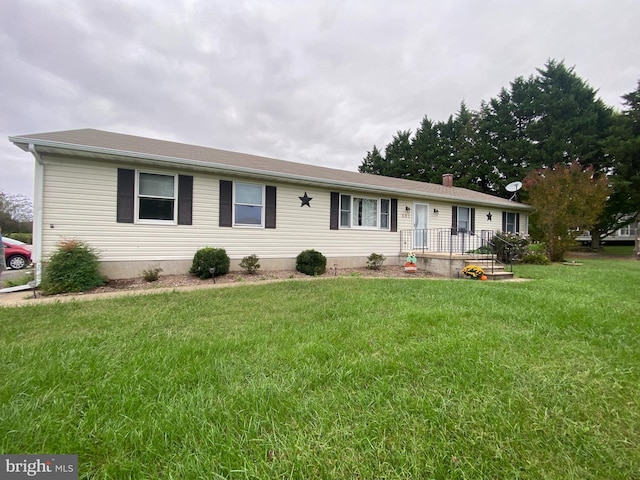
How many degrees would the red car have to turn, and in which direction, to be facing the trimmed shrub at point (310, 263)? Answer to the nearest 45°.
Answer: approximately 45° to its right

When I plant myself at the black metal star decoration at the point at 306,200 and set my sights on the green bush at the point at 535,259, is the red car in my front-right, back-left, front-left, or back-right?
back-left

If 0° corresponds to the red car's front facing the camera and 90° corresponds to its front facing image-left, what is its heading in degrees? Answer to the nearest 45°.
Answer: approximately 270°

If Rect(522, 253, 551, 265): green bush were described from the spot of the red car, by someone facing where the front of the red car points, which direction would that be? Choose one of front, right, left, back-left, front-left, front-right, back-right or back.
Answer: front-right

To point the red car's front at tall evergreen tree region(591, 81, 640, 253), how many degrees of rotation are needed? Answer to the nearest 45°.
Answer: approximately 45° to its right
